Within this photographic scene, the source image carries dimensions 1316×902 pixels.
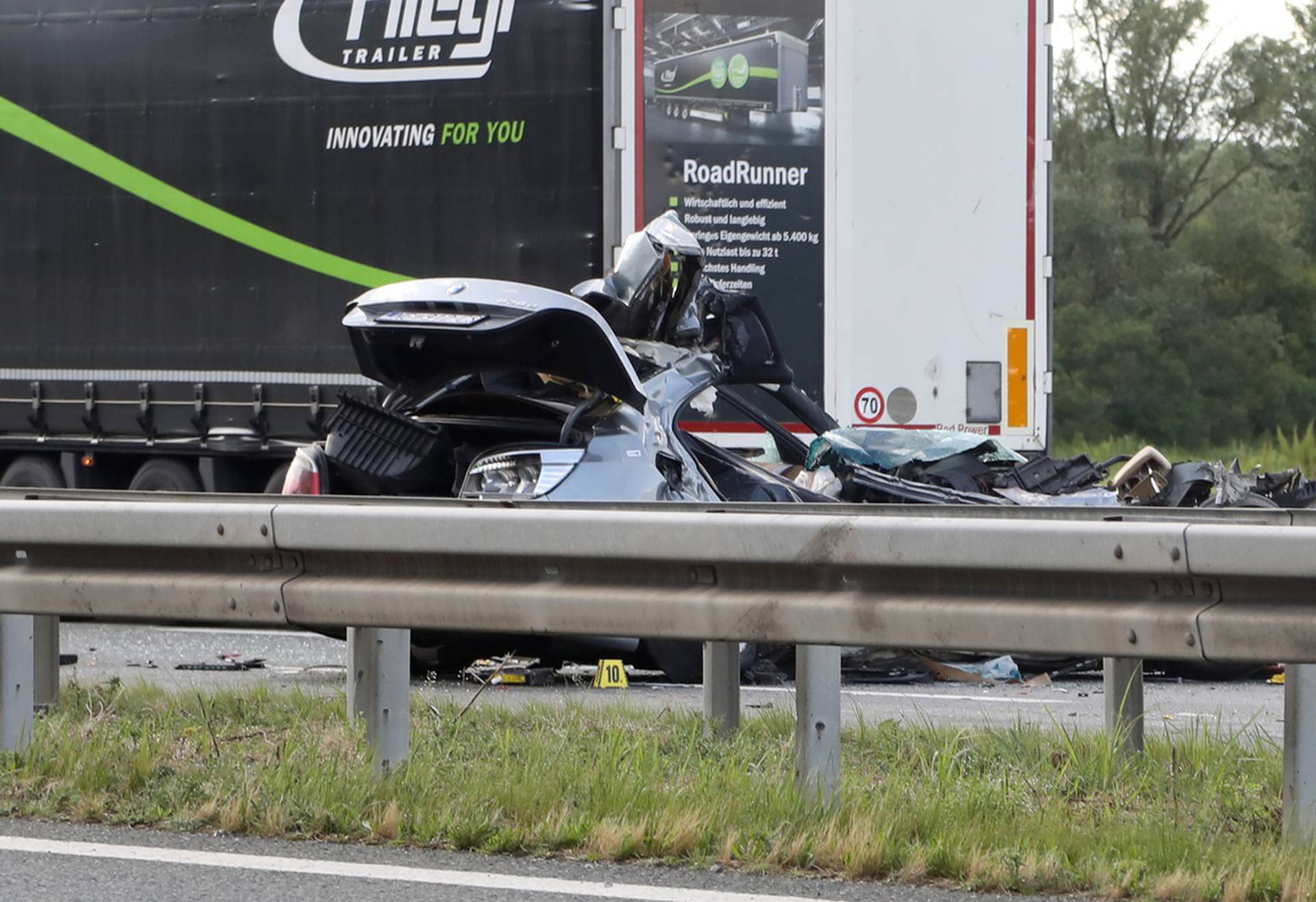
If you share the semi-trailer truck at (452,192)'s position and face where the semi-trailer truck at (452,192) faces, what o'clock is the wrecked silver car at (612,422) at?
The wrecked silver car is roughly at 7 o'clock from the semi-trailer truck.

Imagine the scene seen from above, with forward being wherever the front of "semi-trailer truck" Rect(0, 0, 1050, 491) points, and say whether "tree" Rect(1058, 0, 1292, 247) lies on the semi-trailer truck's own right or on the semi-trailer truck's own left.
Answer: on the semi-trailer truck's own right

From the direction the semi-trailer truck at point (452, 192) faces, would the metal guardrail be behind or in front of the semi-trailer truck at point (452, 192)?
behind

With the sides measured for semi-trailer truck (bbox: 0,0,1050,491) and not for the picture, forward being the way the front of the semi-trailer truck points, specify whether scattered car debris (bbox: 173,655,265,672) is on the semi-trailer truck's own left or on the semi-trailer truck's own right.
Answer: on the semi-trailer truck's own left

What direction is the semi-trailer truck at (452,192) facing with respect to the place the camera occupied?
facing away from the viewer and to the left of the viewer
